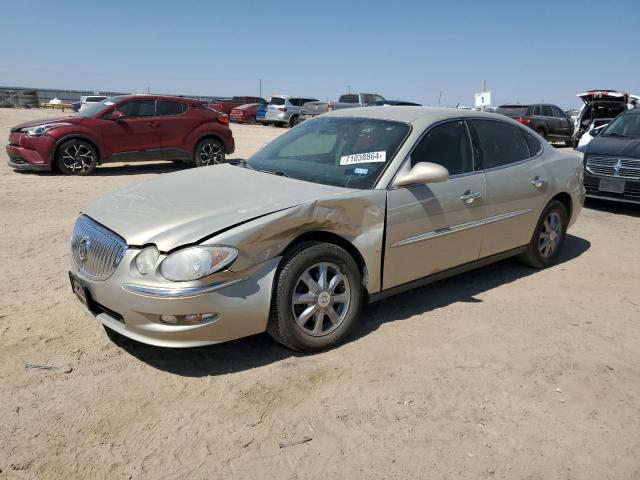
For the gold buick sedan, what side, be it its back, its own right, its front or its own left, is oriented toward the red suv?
right

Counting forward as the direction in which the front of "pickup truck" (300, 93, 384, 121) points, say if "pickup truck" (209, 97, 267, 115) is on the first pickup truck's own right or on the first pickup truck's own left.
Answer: on the first pickup truck's own left

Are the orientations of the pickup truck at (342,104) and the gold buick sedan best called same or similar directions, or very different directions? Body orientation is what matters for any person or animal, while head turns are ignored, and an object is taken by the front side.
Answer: very different directions

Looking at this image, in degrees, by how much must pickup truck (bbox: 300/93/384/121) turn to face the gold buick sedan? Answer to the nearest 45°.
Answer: approximately 135° to its right

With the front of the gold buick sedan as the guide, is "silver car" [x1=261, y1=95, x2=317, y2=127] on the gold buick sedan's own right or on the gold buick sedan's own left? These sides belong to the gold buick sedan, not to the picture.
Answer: on the gold buick sedan's own right

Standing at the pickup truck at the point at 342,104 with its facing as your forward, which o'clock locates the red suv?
The red suv is roughly at 5 o'clock from the pickup truck.

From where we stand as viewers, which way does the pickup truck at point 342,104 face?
facing away from the viewer and to the right of the viewer

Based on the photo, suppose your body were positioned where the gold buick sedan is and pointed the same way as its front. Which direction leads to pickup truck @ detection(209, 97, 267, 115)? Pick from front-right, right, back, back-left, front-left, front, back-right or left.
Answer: back-right

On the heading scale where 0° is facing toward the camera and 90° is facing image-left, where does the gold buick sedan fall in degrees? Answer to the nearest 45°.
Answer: approximately 45°

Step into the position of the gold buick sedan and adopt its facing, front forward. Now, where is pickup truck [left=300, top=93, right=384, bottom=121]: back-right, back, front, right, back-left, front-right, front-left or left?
back-right
